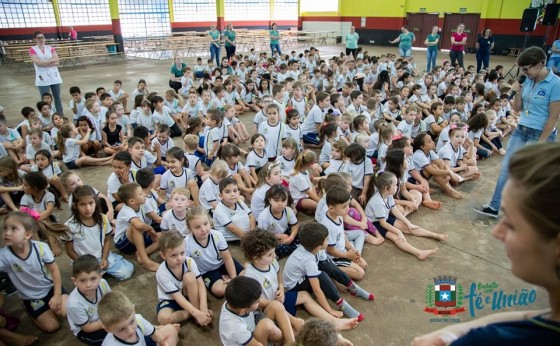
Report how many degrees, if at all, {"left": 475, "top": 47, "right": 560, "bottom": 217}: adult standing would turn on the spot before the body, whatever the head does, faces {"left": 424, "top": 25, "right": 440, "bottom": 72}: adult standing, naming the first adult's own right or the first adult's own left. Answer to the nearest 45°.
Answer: approximately 135° to the first adult's own right

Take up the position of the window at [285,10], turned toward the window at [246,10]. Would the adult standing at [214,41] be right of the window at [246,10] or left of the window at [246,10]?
left

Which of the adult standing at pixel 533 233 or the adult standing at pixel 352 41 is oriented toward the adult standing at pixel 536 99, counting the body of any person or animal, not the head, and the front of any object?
the adult standing at pixel 352 41

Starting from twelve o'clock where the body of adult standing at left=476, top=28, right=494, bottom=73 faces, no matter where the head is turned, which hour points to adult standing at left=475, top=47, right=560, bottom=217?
adult standing at left=475, top=47, right=560, bottom=217 is roughly at 12 o'clock from adult standing at left=476, top=28, right=494, bottom=73.

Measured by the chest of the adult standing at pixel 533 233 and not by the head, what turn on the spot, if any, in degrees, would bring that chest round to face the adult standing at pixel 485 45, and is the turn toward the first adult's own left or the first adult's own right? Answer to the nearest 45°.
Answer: approximately 90° to the first adult's own right

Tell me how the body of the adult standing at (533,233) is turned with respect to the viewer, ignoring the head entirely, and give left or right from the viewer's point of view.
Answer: facing to the left of the viewer

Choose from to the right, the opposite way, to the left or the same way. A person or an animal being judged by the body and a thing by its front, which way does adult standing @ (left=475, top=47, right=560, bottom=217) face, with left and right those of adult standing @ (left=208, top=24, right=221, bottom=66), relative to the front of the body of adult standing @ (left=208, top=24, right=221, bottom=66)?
to the right

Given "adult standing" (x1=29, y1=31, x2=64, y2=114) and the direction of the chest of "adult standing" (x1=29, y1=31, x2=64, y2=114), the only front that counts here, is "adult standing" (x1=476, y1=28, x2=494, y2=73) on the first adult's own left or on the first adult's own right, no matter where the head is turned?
on the first adult's own left

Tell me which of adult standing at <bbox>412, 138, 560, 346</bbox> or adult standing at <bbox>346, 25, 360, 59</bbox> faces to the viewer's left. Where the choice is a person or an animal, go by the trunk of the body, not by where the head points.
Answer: adult standing at <bbox>412, 138, 560, 346</bbox>

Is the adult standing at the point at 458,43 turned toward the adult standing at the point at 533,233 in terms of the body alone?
yes

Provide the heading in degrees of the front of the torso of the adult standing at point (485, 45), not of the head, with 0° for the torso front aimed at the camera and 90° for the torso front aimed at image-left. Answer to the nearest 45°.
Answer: approximately 0°
